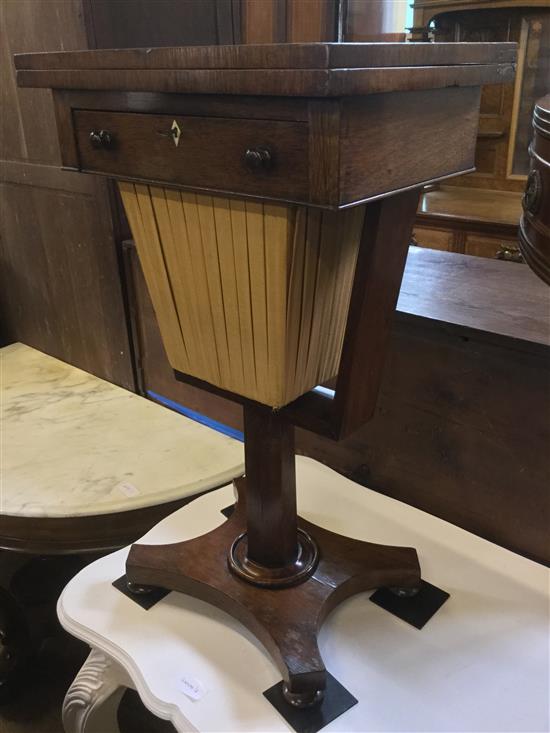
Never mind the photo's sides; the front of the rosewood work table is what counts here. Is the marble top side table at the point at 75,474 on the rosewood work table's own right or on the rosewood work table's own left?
on the rosewood work table's own right

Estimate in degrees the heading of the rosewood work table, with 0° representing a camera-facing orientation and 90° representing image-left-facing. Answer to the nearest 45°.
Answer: approximately 45°
